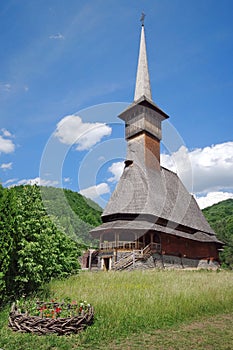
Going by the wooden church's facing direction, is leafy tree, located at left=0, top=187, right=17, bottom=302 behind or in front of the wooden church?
in front

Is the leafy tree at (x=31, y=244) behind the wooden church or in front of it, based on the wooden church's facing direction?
in front

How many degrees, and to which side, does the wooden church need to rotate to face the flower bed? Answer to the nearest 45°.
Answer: approximately 45° to its left

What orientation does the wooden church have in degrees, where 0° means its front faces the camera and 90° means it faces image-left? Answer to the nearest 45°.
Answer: approximately 45°
